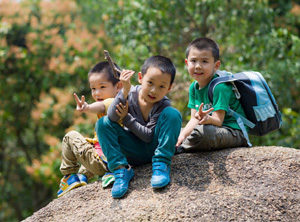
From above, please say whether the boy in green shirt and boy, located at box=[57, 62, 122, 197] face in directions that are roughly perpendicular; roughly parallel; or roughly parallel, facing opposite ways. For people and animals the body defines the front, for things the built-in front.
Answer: roughly parallel

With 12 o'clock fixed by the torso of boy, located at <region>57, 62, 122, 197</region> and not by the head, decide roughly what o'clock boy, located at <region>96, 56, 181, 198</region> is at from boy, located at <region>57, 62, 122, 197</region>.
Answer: boy, located at <region>96, 56, 181, 198</region> is roughly at 9 o'clock from boy, located at <region>57, 62, 122, 197</region>.

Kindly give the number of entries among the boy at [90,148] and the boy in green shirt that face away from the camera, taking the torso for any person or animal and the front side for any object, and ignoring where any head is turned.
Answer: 0

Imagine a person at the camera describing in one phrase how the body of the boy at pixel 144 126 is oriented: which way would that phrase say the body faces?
toward the camera

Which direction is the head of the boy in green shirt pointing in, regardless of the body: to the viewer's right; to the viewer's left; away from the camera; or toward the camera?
toward the camera

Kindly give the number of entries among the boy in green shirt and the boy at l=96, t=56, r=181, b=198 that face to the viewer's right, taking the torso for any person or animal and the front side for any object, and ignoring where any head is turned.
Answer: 0

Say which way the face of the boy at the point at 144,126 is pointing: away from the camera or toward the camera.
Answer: toward the camera

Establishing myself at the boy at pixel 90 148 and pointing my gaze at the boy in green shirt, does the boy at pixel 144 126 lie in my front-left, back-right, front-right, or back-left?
front-right

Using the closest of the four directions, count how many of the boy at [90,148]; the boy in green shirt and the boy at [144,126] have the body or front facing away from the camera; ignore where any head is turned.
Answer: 0

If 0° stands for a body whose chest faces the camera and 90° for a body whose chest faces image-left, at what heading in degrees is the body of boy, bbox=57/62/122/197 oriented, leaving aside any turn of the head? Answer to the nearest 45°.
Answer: approximately 45°

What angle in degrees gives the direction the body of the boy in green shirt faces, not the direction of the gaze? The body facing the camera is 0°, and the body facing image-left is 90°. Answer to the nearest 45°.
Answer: approximately 45°
